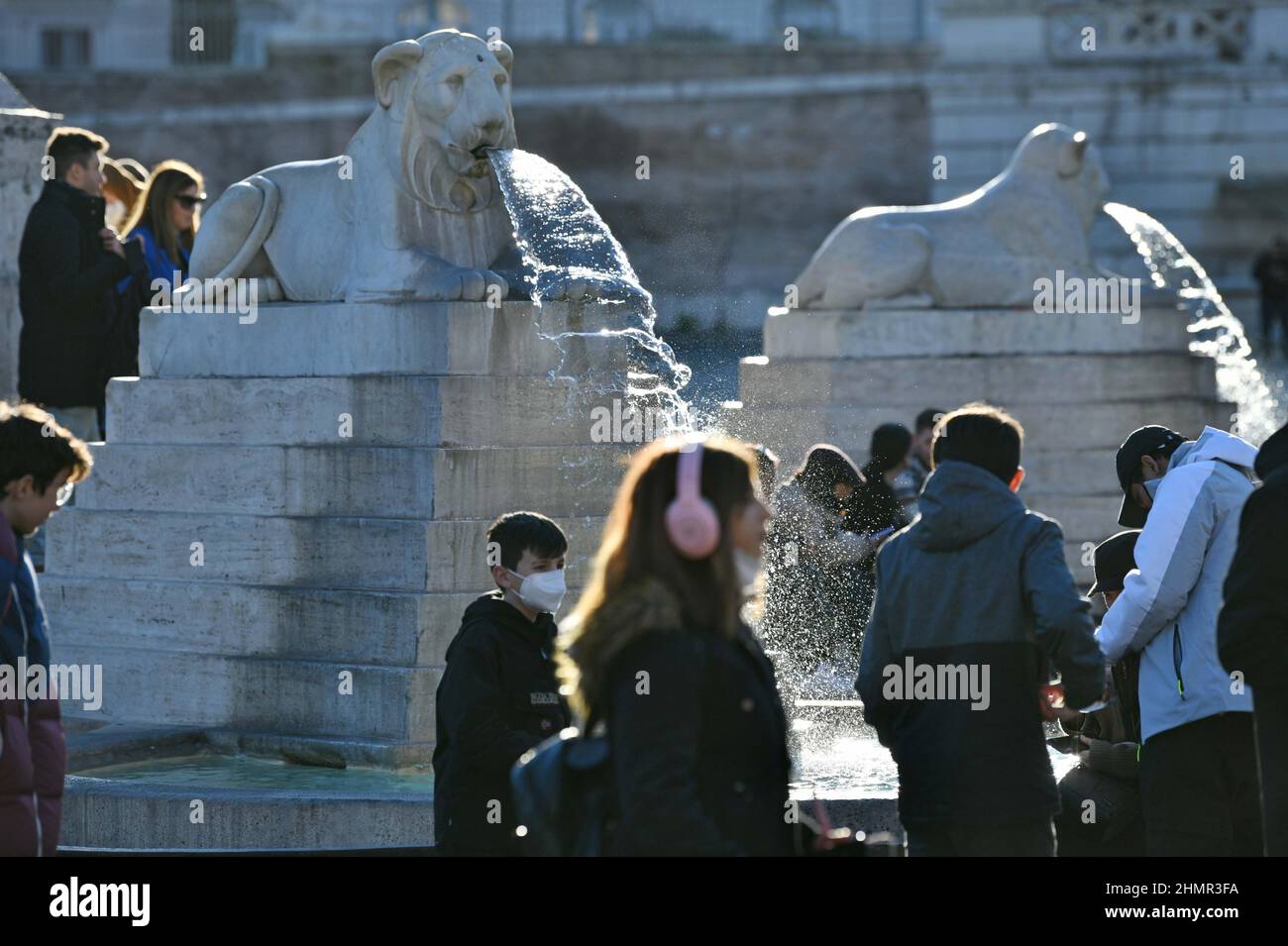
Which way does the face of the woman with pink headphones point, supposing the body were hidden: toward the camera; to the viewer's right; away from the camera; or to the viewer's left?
to the viewer's right

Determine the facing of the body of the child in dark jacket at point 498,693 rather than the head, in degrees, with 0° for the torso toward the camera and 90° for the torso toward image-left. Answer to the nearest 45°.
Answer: approximately 315°

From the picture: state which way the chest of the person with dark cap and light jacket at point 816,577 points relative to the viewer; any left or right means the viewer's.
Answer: facing to the right of the viewer

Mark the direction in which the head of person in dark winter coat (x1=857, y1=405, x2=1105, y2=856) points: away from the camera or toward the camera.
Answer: away from the camera

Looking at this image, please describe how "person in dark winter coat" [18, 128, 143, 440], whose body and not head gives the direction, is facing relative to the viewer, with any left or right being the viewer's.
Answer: facing to the right of the viewer

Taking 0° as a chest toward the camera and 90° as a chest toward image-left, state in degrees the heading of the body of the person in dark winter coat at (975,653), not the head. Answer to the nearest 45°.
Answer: approximately 180°

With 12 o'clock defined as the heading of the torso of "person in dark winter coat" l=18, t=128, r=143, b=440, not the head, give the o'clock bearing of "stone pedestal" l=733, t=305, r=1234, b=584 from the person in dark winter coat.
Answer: The stone pedestal is roughly at 11 o'clock from the person in dark winter coat.

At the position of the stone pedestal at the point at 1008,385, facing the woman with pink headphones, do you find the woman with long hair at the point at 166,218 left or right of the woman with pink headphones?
right

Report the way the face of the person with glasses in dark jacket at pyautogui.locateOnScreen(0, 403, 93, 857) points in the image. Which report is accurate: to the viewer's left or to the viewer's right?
to the viewer's right

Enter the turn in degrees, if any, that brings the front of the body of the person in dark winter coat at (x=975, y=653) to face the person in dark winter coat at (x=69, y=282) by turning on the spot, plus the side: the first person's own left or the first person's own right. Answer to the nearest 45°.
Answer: approximately 45° to the first person's own left

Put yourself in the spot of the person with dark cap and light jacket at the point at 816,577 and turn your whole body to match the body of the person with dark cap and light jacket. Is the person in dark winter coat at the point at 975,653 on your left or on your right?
on your right

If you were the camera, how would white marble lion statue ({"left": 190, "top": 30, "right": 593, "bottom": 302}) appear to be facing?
facing the viewer and to the right of the viewer

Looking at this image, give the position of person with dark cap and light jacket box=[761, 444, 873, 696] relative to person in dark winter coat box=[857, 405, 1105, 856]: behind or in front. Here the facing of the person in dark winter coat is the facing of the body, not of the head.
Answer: in front

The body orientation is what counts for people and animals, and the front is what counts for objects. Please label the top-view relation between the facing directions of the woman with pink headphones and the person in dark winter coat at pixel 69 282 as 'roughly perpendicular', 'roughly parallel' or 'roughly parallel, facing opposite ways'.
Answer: roughly parallel
